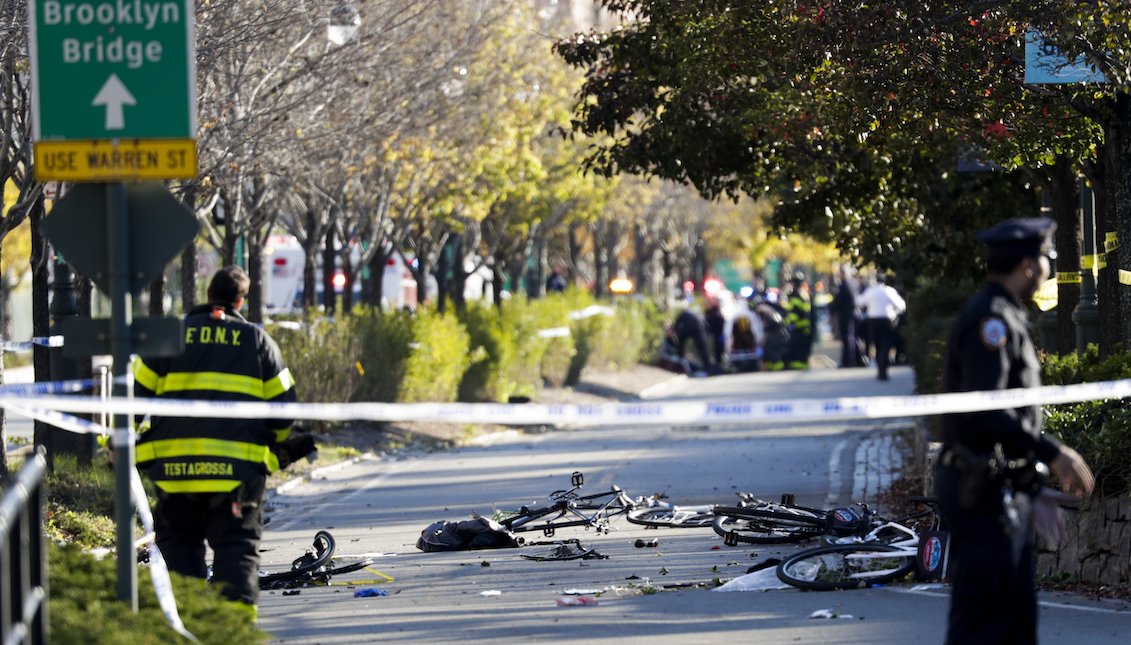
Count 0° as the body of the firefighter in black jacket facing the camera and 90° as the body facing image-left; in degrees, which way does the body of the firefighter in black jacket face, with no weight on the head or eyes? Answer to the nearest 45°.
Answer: approximately 180°

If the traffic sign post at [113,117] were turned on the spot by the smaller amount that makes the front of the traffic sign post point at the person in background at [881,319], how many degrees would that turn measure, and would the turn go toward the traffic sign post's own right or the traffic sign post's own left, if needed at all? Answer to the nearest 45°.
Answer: approximately 135° to the traffic sign post's own left

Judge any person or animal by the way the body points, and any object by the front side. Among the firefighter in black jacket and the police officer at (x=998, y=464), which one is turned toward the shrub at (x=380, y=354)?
the firefighter in black jacket

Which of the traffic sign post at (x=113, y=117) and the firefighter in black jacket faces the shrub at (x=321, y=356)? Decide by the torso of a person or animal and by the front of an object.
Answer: the firefighter in black jacket

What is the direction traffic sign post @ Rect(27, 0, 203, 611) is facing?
toward the camera

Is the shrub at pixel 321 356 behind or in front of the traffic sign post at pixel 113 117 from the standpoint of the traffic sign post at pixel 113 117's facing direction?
behind

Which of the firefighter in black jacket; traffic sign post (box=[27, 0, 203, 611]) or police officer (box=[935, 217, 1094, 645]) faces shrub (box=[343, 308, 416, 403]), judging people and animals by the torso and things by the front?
the firefighter in black jacket
